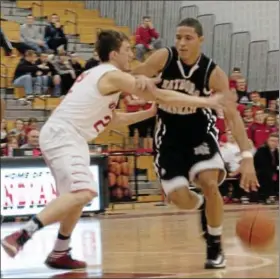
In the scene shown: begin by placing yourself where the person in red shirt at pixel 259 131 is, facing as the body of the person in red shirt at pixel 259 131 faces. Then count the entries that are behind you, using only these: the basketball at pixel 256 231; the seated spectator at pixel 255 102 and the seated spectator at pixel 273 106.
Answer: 2

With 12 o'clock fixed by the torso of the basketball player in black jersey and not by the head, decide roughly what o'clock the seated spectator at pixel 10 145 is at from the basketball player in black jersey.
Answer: The seated spectator is roughly at 5 o'clock from the basketball player in black jersey.

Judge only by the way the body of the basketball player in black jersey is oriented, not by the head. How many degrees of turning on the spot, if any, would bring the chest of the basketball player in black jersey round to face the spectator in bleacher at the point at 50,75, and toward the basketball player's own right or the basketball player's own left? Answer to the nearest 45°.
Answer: approximately 180°

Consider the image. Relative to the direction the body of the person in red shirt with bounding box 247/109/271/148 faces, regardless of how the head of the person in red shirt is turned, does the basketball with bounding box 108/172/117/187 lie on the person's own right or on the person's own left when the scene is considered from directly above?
on the person's own right

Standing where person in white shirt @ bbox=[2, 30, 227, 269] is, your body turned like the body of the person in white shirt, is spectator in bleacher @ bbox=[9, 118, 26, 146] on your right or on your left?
on your left

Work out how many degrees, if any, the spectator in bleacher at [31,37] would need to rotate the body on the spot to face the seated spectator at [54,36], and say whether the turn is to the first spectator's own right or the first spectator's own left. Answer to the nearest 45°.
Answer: approximately 90° to the first spectator's own left

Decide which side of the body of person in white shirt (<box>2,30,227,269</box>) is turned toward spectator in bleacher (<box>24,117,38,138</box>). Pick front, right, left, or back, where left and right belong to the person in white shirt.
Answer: left

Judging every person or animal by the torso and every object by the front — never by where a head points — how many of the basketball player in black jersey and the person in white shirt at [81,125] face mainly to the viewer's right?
1

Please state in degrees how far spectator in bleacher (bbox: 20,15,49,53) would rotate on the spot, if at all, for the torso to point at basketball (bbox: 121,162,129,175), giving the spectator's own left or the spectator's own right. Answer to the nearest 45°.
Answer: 0° — they already face it

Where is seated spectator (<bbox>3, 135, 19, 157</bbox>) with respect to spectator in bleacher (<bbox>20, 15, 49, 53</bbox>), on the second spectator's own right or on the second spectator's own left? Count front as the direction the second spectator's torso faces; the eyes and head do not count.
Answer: on the second spectator's own right

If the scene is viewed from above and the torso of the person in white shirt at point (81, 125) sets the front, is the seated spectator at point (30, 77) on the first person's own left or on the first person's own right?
on the first person's own left
